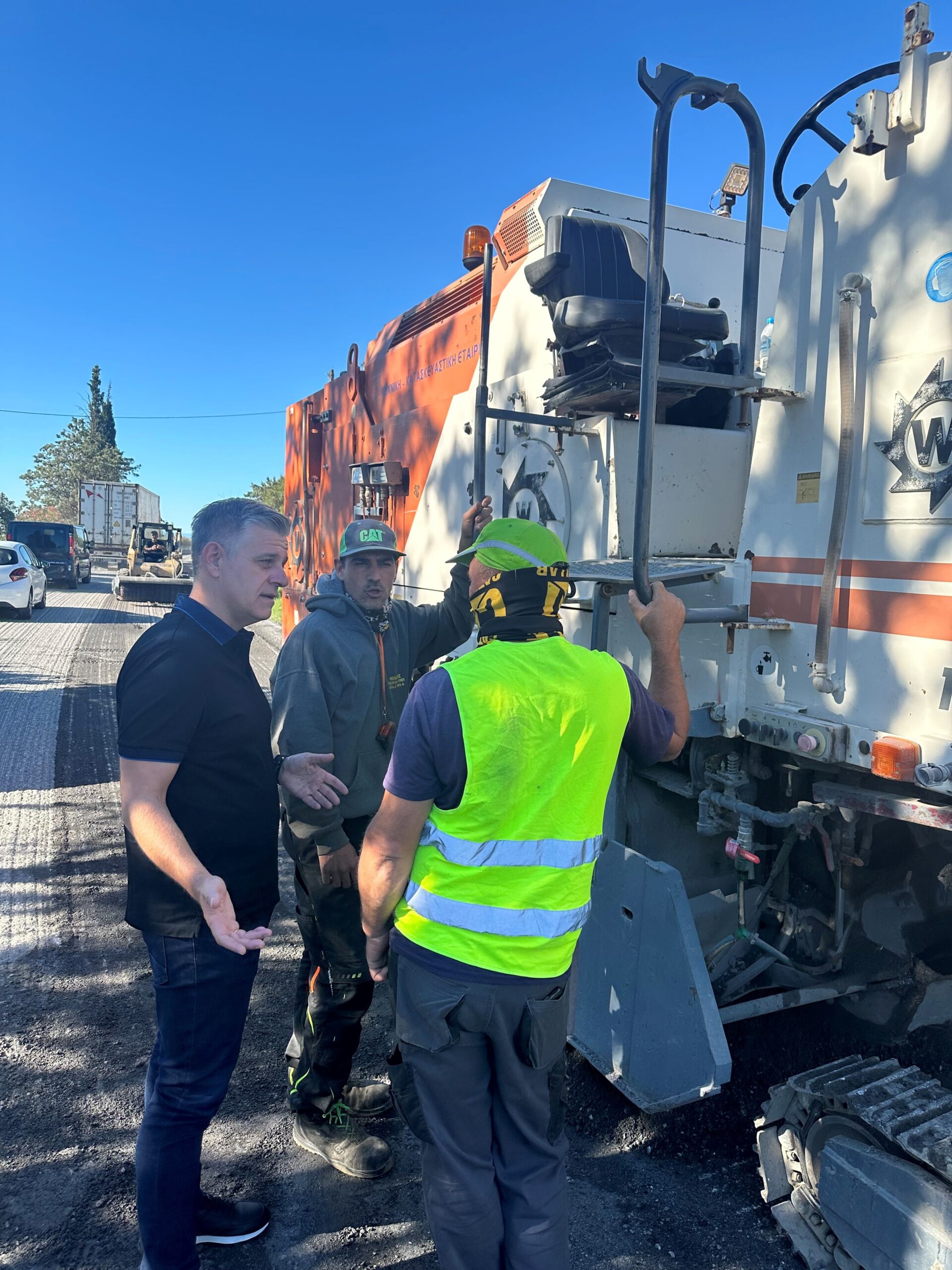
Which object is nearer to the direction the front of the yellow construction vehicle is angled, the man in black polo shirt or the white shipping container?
the man in black polo shirt

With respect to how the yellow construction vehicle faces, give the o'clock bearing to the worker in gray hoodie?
The worker in gray hoodie is roughly at 12 o'clock from the yellow construction vehicle.

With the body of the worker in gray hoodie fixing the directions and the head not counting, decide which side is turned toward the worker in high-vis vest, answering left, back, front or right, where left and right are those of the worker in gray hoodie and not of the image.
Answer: front

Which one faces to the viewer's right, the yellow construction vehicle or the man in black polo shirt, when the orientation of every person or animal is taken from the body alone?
the man in black polo shirt

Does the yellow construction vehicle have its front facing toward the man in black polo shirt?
yes

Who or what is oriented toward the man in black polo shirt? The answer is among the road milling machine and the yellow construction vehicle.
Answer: the yellow construction vehicle

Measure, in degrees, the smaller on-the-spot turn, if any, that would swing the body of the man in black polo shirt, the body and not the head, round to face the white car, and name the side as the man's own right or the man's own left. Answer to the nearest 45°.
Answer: approximately 90° to the man's own left

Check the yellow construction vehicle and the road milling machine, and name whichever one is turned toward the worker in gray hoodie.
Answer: the yellow construction vehicle

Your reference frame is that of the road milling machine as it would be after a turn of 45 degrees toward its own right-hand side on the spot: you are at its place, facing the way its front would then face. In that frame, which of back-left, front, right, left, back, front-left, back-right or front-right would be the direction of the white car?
back-right

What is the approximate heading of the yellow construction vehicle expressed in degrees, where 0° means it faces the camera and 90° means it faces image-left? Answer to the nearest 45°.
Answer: approximately 0°

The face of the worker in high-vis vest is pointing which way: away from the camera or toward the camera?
away from the camera

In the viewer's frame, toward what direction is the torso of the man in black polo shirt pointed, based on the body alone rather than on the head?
to the viewer's right

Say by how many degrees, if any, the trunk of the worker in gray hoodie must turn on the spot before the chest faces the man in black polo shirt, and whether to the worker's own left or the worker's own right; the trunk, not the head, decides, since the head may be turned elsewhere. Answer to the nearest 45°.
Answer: approximately 90° to the worker's own right
